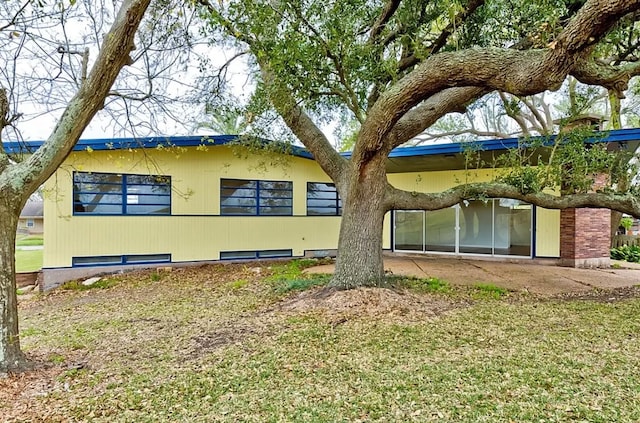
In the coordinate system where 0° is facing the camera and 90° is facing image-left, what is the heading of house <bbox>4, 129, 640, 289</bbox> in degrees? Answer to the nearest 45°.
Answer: approximately 0°

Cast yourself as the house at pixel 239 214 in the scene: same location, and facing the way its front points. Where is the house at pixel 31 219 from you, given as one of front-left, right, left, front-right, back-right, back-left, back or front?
back-right

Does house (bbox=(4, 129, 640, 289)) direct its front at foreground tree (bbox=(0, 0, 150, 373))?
yes

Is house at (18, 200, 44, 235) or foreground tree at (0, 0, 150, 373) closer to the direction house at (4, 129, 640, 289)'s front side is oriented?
the foreground tree

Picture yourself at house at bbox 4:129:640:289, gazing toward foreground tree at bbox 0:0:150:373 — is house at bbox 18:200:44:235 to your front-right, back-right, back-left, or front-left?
back-right
